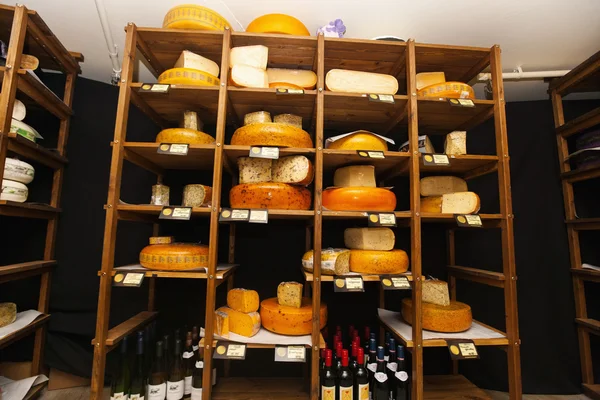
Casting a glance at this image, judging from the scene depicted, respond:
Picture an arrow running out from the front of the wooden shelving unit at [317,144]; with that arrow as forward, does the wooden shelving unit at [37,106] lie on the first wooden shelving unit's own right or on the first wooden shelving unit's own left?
on the first wooden shelving unit's own right

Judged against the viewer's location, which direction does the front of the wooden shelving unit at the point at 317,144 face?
facing the viewer

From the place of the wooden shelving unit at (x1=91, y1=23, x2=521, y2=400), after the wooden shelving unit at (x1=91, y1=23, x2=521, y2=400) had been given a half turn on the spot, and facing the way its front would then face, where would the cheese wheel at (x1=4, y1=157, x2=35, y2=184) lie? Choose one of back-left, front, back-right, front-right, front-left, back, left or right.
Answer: left

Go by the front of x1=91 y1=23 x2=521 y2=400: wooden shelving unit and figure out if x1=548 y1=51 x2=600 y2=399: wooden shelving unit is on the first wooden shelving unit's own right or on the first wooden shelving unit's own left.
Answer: on the first wooden shelving unit's own left
